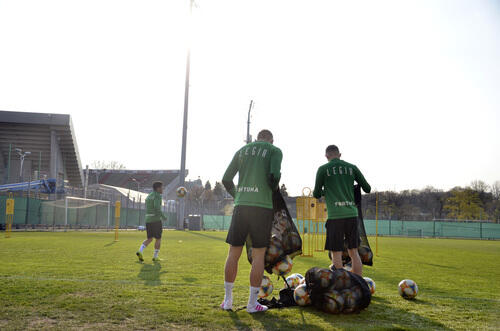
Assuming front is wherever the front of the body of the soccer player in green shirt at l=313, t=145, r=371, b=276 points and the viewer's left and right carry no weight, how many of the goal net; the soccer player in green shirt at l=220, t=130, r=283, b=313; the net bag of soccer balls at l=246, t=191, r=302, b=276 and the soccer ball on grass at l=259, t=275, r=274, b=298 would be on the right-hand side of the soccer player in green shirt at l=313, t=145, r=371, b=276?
0

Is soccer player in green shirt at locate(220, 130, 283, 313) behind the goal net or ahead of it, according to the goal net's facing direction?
ahead

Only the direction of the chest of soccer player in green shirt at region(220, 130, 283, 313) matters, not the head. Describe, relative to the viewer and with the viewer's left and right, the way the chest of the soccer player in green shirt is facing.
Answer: facing away from the viewer and to the right of the viewer

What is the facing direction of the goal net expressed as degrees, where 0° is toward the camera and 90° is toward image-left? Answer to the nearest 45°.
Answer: approximately 315°

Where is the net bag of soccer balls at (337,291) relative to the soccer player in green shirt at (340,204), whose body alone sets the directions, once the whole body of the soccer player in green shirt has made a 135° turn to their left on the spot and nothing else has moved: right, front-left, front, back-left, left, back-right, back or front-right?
front-left

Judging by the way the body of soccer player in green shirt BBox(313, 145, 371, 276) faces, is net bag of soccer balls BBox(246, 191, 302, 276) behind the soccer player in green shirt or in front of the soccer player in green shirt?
behind

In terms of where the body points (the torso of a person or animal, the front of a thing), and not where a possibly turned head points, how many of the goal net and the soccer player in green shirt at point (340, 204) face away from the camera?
1

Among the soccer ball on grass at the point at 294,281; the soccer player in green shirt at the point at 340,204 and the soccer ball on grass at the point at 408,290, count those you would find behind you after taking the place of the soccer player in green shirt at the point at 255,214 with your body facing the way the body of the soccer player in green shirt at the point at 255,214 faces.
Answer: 0

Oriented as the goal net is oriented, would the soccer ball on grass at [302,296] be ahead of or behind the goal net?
ahead

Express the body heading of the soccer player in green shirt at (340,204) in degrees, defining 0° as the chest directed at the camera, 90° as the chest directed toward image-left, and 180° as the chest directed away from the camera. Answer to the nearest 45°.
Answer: approximately 180°
